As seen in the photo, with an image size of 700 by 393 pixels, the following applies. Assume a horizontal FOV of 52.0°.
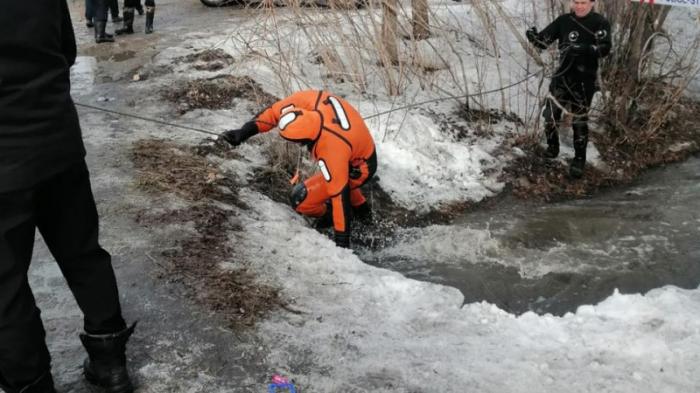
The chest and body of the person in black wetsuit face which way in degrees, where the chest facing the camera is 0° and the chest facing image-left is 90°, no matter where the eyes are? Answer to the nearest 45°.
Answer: approximately 0°

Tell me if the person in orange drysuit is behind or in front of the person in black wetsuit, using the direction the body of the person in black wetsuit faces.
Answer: in front
